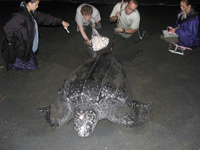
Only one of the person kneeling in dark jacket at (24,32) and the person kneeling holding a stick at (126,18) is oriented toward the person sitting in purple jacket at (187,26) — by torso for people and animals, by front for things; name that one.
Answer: the person kneeling in dark jacket at (24,32)

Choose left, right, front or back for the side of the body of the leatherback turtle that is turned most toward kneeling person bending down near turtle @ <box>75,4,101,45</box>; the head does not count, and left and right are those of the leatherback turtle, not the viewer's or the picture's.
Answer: back

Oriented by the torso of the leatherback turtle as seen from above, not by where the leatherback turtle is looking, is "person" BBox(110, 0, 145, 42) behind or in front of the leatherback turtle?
behind

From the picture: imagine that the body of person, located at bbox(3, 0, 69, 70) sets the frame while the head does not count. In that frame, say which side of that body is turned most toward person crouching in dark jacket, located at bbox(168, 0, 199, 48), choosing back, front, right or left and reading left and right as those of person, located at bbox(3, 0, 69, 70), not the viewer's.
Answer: front

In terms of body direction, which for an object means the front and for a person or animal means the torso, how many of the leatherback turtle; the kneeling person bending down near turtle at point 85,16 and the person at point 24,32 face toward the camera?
2

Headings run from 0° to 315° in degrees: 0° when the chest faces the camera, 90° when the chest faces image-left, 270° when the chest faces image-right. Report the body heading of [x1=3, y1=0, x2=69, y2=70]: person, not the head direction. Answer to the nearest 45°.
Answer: approximately 270°

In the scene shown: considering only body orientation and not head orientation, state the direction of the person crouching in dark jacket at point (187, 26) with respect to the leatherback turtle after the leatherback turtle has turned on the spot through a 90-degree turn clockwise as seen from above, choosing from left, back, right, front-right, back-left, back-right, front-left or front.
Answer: back-right

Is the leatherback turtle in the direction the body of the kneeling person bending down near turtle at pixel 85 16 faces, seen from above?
yes

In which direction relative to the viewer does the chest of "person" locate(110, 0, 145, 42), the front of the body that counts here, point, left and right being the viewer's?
facing the viewer and to the left of the viewer
